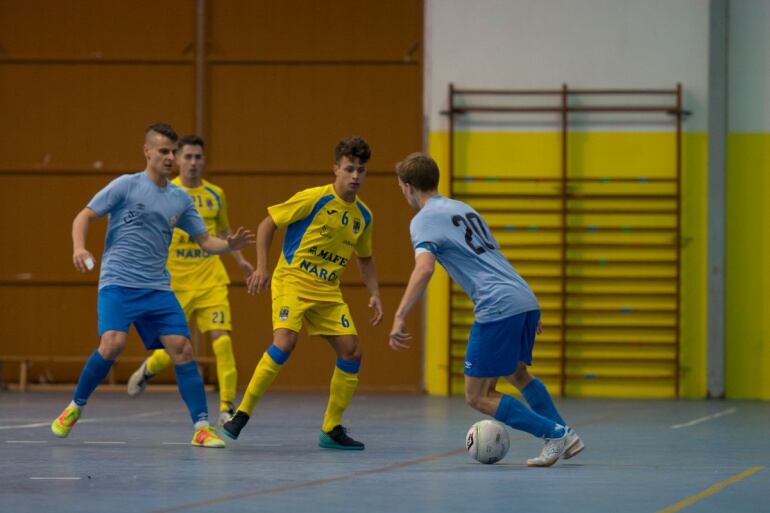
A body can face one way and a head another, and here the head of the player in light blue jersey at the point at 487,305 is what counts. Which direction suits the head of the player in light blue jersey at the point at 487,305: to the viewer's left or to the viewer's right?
to the viewer's left

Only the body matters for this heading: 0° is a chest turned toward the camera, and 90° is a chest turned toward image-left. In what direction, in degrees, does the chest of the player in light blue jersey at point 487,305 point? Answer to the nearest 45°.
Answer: approximately 135°

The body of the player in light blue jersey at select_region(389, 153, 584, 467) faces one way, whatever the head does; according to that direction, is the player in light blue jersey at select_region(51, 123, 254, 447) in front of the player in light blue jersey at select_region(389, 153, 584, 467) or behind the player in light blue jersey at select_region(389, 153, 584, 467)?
in front

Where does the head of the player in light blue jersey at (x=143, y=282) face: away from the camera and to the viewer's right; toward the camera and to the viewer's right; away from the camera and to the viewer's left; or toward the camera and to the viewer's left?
toward the camera and to the viewer's right
